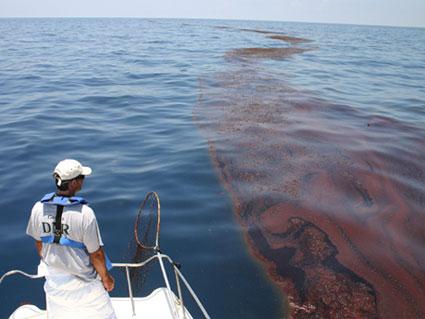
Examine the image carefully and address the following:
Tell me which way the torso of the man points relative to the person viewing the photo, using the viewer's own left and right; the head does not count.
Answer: facing away from the viewer and to the right of the viewer

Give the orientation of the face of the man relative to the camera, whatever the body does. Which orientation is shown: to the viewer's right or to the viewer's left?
to the viewer's right

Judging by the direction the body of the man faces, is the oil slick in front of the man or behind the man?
in front
